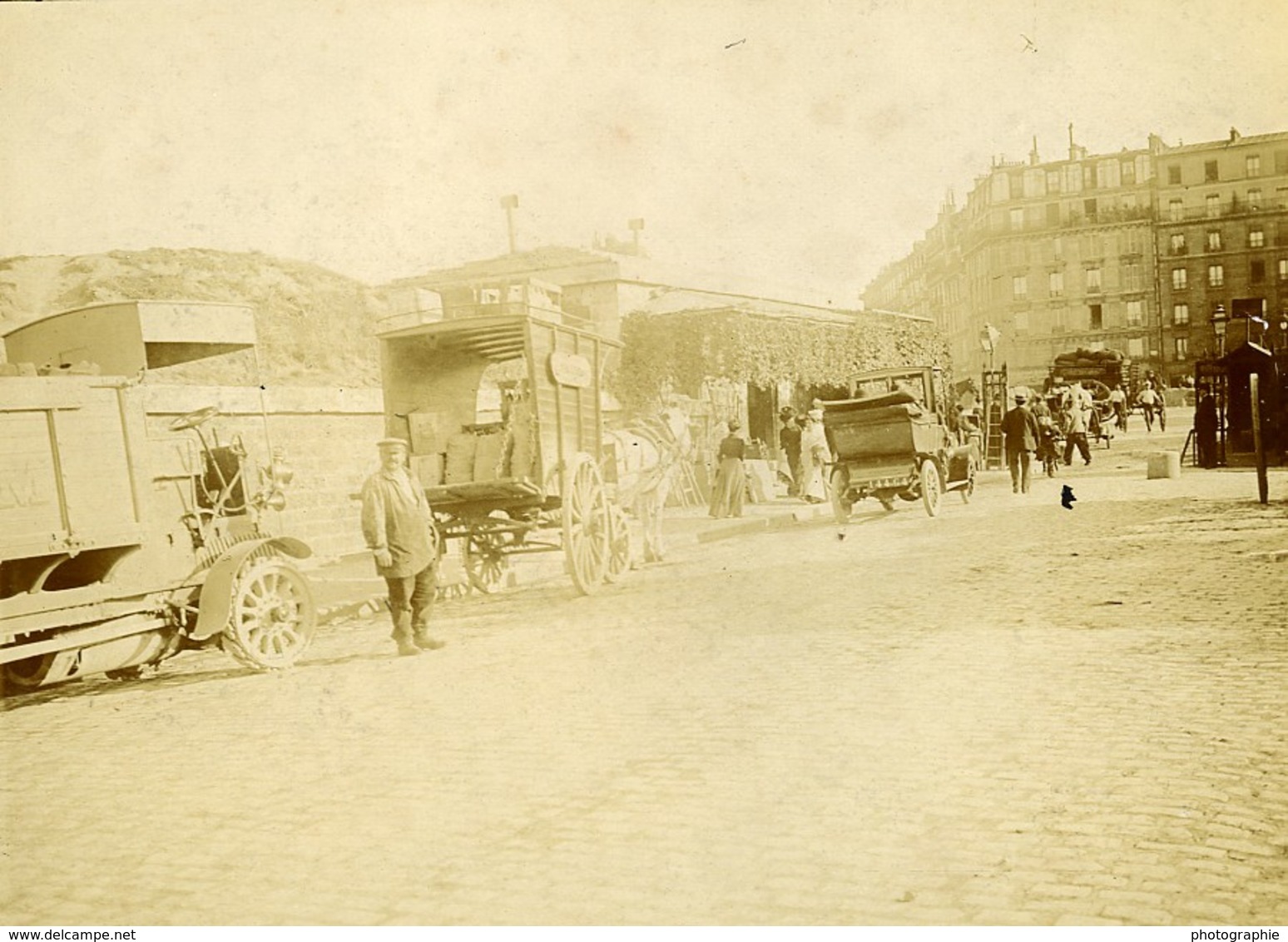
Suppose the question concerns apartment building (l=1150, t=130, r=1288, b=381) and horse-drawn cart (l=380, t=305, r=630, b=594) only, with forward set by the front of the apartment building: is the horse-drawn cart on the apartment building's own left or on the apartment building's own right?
on the apartment building's own right

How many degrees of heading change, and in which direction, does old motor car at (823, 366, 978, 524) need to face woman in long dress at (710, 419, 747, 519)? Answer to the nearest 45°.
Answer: approximately 135° to its left

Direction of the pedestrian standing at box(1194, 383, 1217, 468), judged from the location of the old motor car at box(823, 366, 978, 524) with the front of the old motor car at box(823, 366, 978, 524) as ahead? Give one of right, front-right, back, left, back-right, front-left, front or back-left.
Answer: front

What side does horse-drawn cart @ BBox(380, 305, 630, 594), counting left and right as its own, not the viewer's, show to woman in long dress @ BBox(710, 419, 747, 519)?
front

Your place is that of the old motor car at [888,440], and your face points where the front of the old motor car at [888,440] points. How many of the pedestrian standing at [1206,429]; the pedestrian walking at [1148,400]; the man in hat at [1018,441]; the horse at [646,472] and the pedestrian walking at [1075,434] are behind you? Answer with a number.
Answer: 1

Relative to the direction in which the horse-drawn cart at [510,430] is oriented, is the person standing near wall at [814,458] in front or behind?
in front

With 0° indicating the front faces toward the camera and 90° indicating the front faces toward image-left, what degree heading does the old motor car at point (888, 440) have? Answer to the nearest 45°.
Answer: approximately 225°

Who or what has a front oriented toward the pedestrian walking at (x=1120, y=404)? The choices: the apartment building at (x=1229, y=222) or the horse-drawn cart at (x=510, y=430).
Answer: the horse-drawn cart

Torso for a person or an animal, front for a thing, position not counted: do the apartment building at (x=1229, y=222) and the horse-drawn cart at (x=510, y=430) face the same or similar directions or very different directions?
very different directions

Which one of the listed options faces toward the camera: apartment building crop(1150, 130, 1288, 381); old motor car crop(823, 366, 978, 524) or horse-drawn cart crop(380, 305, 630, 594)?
the apartment building

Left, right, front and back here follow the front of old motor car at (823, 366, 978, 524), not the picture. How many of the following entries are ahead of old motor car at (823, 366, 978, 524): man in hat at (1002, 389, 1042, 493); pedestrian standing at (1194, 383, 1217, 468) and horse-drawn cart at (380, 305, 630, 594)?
2

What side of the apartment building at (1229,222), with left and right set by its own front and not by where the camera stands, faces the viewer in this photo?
front

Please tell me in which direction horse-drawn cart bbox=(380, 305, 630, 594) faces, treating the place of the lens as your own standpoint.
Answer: facing away from the viewer and to the right of the viewer

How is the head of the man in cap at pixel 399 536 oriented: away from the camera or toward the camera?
toward the camera
